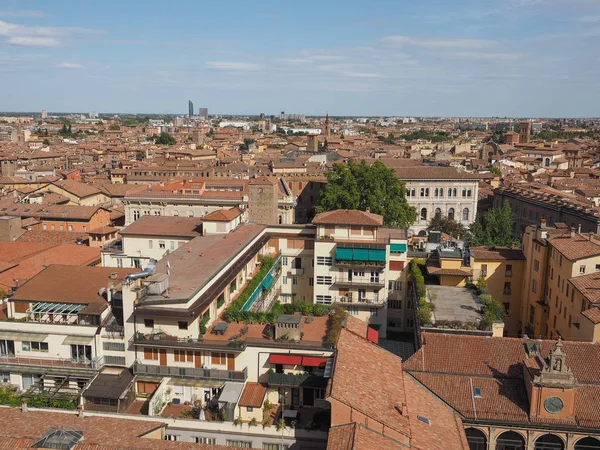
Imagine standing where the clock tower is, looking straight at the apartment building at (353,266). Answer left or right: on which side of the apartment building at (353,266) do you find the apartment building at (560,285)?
right

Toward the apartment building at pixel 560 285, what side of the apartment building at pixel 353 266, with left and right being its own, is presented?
left

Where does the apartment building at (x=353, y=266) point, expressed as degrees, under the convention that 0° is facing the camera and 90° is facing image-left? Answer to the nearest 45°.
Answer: approximately 0°

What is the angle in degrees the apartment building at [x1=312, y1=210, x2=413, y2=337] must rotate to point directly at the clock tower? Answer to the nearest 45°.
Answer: approximately 45° to its left

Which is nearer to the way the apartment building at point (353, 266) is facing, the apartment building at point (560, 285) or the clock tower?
the clock tower

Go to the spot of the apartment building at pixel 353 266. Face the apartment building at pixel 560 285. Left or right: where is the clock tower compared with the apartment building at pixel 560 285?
right
